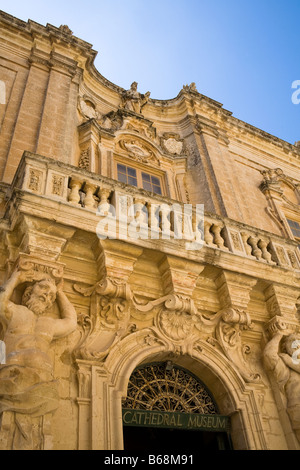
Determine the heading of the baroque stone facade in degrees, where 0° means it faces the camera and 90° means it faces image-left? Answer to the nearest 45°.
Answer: approximately 315°
